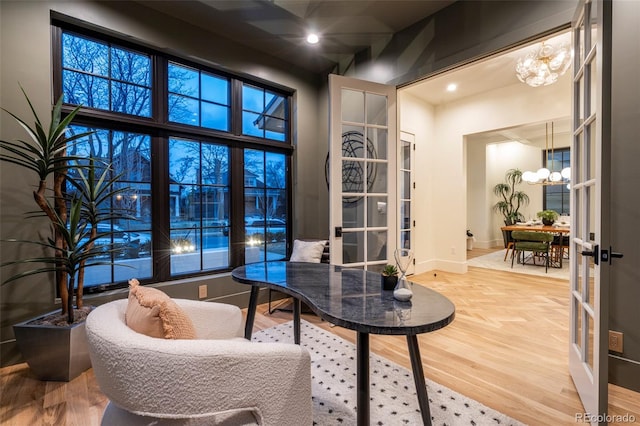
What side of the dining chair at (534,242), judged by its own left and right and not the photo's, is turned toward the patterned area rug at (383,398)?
back

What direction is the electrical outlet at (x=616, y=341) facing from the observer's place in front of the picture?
facing the viewer and to the left of the viewer

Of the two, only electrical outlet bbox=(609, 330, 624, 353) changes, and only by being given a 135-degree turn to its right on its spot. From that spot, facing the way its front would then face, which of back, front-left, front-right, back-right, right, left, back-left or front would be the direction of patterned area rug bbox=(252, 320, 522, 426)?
back-left

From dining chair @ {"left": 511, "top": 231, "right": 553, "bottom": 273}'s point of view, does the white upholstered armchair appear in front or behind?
behind

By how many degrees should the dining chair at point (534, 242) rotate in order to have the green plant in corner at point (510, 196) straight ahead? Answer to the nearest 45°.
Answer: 0° — it already faces it

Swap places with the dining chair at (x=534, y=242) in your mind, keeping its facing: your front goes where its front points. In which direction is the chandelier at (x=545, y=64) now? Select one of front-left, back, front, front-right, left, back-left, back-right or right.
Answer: back

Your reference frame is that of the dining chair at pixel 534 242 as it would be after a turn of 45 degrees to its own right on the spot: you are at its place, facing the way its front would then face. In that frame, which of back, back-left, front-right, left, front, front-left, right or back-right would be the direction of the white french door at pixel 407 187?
back

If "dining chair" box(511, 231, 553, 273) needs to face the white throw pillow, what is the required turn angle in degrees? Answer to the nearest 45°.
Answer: approximately 135° to its left

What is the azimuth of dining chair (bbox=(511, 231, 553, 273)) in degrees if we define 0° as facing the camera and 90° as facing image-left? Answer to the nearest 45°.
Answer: approximately 180°

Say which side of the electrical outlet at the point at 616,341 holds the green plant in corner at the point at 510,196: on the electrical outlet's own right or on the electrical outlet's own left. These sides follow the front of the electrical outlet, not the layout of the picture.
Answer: on the electrical outlet's own right

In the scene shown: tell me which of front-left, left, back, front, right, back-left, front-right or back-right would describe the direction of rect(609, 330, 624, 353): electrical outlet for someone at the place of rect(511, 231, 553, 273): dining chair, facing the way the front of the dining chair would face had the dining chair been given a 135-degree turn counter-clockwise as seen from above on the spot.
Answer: front-left

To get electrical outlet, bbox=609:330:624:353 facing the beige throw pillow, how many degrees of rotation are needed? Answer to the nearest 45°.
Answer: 0° — it already faces it

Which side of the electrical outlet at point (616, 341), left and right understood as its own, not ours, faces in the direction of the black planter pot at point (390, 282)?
front
